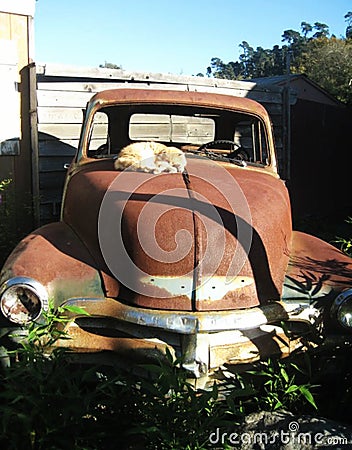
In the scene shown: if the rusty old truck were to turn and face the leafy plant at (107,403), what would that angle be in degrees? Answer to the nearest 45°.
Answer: approximately 45° to its right

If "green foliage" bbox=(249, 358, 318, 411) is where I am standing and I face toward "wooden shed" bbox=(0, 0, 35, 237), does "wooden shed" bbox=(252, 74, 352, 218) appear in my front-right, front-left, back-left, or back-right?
front-right

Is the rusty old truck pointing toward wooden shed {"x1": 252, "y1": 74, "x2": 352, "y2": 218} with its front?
no

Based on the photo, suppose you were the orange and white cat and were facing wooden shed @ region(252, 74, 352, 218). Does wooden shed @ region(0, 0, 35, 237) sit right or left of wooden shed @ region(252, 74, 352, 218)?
left

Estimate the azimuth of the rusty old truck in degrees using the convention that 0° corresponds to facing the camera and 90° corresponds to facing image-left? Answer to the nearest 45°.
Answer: approximately 0°

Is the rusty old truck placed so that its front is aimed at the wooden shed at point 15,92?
no
